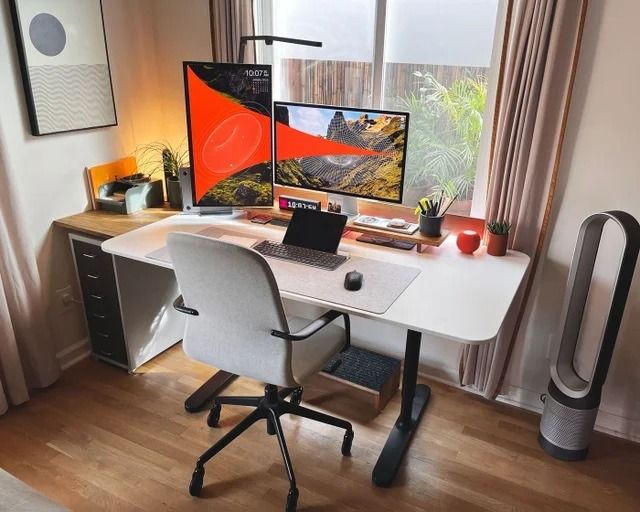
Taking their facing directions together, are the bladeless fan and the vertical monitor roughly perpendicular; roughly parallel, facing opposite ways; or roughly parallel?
roughly perpendicular

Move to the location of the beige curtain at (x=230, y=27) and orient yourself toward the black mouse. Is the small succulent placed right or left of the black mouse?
left

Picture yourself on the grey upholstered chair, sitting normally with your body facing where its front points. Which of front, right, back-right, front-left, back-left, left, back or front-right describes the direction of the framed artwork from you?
left

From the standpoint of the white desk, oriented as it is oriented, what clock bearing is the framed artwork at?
The framed artwork is roughly at 2 o'clock from the white desk.

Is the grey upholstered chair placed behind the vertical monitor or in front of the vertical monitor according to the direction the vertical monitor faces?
in front

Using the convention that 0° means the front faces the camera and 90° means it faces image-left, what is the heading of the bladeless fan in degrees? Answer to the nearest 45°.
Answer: approximately 45°

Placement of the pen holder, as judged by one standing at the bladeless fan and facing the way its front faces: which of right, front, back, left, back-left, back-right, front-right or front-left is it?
front-right

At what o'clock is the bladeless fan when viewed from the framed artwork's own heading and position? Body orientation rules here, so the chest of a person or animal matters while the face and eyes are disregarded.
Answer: The bladeless fan is roughly at 12 o'clock from the framed artwork.

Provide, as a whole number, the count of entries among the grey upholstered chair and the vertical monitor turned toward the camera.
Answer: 1

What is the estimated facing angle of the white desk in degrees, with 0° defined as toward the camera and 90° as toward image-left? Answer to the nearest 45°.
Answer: approximately 45°

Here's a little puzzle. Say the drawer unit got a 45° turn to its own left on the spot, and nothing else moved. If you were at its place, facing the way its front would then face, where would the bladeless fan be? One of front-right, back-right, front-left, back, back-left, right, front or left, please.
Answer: front-left

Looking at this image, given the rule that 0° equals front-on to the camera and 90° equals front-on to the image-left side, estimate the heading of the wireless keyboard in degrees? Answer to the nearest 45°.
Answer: approximately 45°

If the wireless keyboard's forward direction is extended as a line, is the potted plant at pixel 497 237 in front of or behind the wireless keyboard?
behind

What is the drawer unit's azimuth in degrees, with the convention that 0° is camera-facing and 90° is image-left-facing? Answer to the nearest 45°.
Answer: approximately 45°
